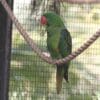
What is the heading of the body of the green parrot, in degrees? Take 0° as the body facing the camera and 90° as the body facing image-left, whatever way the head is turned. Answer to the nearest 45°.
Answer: approximately 45°
